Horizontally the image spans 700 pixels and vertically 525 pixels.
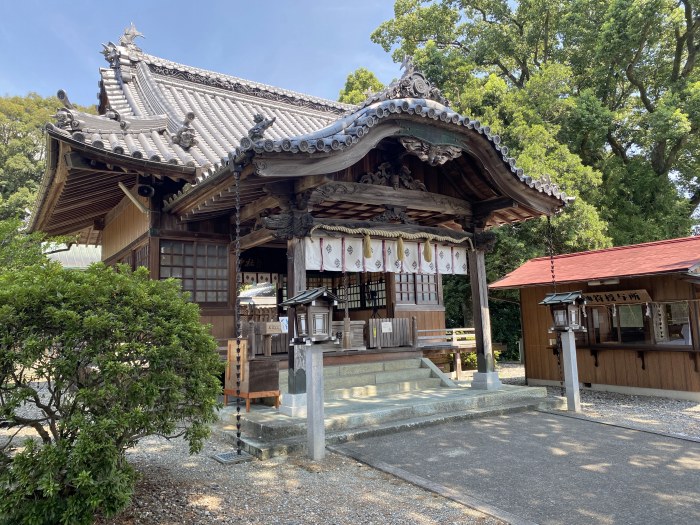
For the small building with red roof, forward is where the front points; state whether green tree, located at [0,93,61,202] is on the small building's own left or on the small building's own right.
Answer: on the small building's own right

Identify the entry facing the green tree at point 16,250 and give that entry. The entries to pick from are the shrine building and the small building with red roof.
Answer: the small building with red roof

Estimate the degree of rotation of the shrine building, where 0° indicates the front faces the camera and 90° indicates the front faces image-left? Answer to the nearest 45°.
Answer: approximately 315°

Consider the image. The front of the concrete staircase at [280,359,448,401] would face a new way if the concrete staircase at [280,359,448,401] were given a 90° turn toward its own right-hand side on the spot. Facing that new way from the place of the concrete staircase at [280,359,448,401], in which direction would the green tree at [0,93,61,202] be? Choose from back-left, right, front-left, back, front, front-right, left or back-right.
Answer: right

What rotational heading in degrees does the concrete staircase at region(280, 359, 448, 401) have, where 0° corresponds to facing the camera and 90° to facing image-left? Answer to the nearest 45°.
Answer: approximately 315°
